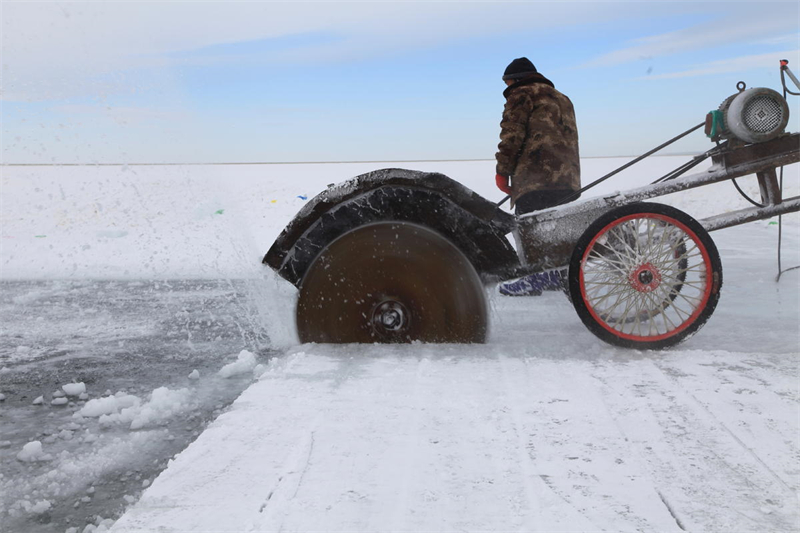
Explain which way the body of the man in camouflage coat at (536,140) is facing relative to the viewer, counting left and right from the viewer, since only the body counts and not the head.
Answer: facing away from the viewer and to the left of the viewer
